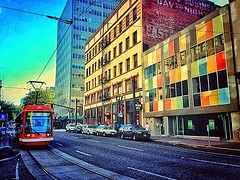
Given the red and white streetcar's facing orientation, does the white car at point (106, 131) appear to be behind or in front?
behind

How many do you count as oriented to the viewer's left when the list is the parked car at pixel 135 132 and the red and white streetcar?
0

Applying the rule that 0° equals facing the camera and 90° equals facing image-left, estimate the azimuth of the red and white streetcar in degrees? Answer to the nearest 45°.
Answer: approximately 0°

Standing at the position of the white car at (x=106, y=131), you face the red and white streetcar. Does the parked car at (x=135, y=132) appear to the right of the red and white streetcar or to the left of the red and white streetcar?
left

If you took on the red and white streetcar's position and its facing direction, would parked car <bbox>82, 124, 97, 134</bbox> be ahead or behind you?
behind
